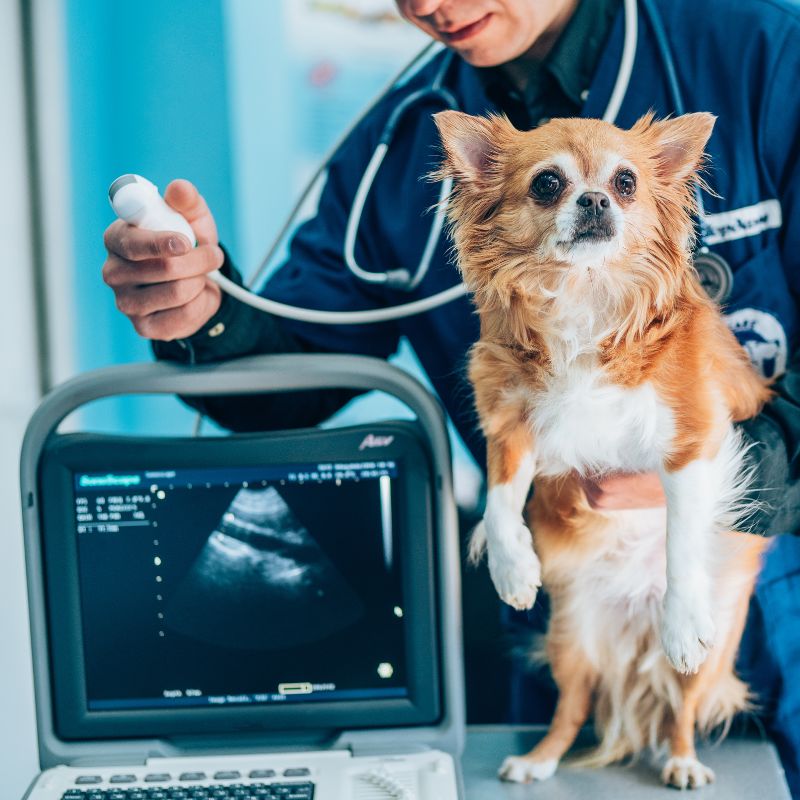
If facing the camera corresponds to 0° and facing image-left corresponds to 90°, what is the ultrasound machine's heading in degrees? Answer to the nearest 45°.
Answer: approximately 0°

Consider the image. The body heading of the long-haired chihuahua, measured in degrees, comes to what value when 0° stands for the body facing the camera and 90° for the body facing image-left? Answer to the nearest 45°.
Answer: approximately 0°

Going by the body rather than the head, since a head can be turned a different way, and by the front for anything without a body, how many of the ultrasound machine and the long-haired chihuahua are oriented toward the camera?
2
